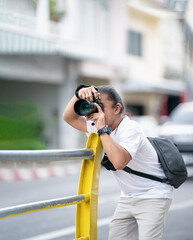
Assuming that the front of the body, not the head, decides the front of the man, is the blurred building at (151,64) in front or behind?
behind

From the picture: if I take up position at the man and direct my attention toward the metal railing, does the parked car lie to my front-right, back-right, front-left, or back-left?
back-right

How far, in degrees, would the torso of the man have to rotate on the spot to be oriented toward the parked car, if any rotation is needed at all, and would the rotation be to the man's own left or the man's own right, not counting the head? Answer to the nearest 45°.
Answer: approximately 135° to the man's own right

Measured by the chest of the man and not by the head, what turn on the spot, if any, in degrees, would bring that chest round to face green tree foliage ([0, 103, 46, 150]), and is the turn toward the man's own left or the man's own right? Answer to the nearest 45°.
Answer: approximately 135° to the man's own right

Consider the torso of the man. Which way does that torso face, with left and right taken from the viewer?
facing the viewer and to the left of the viewer

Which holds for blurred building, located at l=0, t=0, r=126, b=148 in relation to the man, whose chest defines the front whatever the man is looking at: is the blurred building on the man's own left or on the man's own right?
on the man's own right

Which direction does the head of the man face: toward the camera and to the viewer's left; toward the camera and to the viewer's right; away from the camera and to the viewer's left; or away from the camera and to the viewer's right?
toward the camera and to the viewer's left
